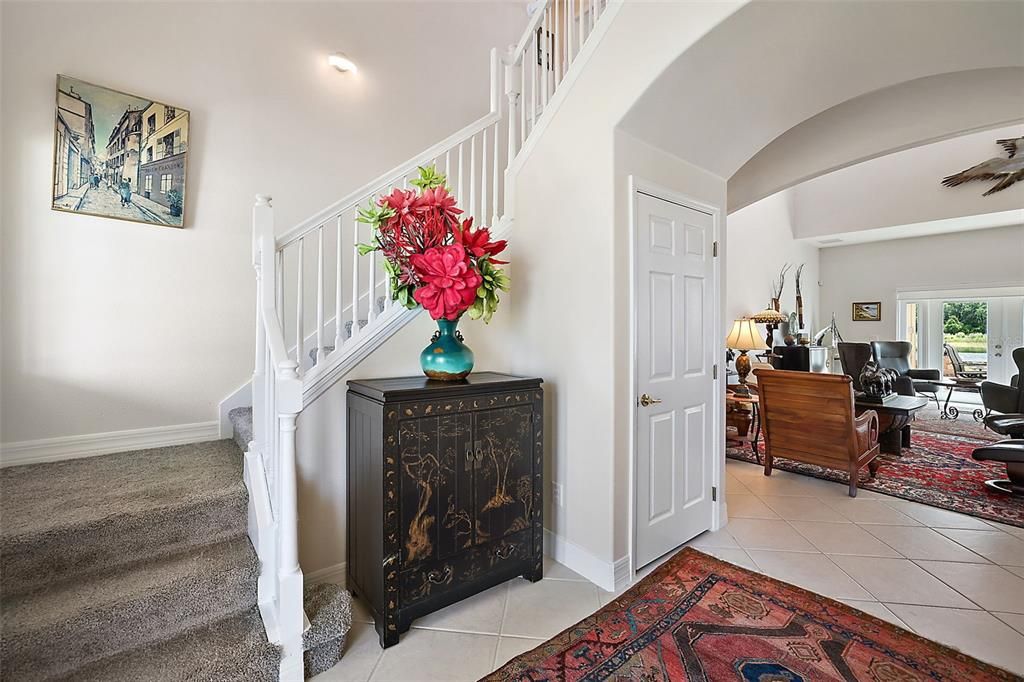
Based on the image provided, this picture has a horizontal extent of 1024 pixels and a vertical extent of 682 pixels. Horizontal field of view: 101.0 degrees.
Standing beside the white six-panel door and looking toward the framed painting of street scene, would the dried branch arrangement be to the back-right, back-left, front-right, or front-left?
back-right

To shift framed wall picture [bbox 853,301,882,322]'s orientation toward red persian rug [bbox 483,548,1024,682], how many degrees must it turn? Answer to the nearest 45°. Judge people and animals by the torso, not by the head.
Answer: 0° — it already faces it

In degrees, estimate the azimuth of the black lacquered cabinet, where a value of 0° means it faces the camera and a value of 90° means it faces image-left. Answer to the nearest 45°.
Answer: approximately 315°

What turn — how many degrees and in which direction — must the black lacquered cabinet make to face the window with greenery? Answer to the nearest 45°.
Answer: approximately 90° to its left

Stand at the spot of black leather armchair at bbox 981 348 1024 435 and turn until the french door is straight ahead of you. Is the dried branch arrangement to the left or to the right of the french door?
left

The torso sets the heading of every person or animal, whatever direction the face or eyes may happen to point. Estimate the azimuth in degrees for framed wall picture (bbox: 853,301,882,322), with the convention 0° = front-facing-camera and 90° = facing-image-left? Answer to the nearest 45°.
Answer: approximately 0°

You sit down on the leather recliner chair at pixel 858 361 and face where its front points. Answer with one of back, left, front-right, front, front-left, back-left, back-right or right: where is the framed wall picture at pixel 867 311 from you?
back-left
